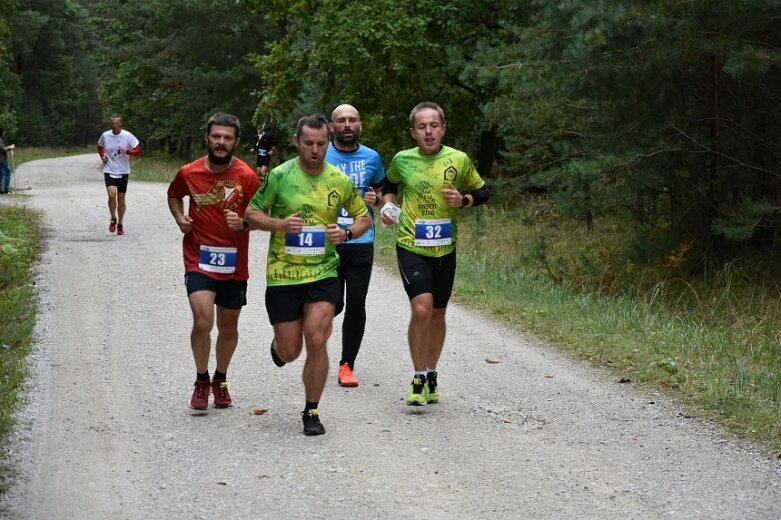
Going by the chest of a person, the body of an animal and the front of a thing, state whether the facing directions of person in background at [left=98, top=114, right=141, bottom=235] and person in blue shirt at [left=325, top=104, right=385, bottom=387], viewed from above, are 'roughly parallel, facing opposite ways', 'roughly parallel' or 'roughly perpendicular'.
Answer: roughly parallel

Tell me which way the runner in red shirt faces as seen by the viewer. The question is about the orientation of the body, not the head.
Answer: toward the camera

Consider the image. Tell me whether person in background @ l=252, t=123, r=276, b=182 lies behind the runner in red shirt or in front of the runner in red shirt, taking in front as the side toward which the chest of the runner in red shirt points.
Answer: behind

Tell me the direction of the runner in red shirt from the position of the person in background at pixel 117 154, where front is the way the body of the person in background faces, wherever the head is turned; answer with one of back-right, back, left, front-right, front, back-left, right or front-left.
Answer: front

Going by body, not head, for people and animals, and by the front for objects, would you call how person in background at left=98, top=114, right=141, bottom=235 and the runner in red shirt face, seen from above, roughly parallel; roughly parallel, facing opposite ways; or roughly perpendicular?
roughly parallel

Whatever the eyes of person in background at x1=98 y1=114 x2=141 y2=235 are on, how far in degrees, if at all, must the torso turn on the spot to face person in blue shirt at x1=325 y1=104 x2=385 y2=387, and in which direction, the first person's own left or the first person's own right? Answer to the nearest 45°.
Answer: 0° — they already face them

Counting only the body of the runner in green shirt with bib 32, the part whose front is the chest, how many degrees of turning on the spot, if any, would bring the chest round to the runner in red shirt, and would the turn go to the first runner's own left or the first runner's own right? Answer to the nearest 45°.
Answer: approximately 90° to the first runner's own right

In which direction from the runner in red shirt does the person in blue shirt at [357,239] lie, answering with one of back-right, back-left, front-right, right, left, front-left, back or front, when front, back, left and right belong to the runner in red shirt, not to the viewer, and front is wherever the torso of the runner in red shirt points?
back-left

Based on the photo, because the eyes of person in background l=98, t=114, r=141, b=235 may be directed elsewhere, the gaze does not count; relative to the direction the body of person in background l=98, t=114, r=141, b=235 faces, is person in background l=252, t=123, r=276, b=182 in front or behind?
behind

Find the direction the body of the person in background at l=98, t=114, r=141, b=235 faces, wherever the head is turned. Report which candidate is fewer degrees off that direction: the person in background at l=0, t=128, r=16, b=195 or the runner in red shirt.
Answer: the runner in red shirt

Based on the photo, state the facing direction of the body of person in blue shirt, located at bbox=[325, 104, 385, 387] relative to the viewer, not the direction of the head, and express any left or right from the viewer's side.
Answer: facing the viewer

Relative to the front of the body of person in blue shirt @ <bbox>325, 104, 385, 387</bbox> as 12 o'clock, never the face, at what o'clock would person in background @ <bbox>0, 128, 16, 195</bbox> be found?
person in background @ <bbox>0, 128, 16, 195</bbox> is roughly at 5 o'clock from person in blue shirt @ <bbox>325, 104, 385, 387</bbox>.

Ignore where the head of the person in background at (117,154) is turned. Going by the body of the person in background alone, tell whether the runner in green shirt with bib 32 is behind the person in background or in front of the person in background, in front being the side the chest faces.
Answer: in front

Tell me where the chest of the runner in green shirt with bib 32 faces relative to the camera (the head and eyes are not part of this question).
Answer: toward the camera

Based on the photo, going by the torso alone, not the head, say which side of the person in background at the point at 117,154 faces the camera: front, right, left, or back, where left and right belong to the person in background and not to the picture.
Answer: front

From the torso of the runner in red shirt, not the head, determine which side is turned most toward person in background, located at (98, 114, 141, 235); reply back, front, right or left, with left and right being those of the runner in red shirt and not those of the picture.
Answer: back

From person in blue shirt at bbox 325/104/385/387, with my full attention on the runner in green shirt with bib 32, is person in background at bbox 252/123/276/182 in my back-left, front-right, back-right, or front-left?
back-left
